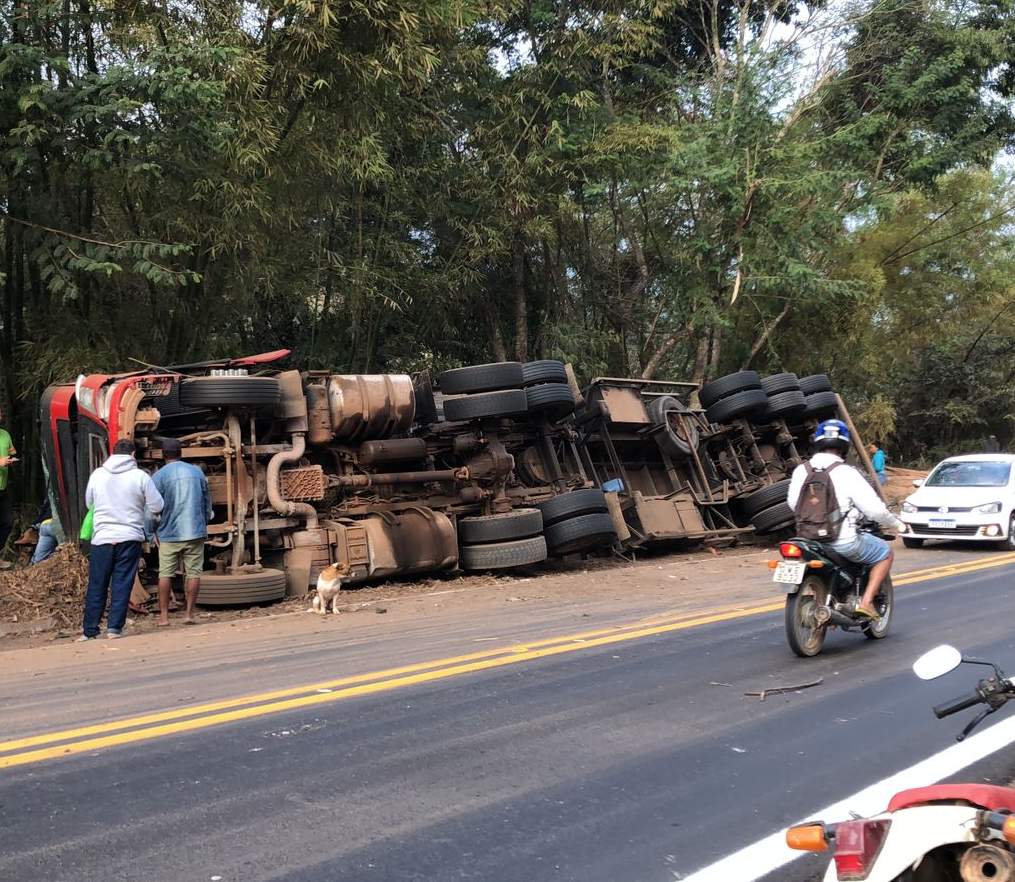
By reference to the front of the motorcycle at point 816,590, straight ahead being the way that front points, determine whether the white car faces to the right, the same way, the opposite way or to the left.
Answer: the opposite way

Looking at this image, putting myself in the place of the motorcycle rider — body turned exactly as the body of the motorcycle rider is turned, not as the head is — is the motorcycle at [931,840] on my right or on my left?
on my right

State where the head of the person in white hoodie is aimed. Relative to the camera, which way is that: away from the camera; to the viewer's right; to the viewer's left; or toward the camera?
away from the camera

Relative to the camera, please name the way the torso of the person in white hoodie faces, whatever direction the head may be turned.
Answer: away from the camera

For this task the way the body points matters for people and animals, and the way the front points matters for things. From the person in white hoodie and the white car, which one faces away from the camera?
the person in white hoodie

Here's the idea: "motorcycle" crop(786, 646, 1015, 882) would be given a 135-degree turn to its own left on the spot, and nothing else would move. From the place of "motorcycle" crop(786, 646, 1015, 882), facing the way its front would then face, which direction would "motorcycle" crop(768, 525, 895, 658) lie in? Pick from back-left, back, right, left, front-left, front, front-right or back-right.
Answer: right

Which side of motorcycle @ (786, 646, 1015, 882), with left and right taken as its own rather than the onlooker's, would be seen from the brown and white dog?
left

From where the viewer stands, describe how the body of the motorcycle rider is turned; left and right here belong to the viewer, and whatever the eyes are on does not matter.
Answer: facing away from the viewer and to the right of the viewer

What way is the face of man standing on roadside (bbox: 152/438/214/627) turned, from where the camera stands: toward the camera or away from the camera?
away from the camera

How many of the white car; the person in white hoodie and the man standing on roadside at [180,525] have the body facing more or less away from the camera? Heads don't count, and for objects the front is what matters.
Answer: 2

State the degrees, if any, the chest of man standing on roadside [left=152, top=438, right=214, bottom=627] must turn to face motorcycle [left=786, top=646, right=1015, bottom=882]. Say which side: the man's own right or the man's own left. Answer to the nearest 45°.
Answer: approximately 180°

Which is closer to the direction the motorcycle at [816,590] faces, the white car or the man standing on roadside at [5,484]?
the white car

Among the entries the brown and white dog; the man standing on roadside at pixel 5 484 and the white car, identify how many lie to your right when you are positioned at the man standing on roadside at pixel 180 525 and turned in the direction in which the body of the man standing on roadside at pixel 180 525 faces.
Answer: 2

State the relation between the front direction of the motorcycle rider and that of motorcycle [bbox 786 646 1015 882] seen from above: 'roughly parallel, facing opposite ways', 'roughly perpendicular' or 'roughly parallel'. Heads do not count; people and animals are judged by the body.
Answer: roughly parallel

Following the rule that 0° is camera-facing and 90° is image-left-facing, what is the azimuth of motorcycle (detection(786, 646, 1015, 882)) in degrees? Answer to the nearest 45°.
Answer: approximately 225°

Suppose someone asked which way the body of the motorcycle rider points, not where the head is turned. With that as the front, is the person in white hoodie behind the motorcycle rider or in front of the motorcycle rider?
behind

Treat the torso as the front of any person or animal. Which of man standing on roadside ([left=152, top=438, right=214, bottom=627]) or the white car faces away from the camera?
the man standing on roadside

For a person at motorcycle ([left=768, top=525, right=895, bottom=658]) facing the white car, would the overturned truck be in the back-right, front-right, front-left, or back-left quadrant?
front-left

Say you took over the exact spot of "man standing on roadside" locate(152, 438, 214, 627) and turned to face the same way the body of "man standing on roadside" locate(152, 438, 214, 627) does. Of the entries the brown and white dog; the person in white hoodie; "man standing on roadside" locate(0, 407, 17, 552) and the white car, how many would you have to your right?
2

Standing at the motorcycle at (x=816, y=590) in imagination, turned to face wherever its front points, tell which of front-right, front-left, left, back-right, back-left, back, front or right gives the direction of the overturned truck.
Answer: left

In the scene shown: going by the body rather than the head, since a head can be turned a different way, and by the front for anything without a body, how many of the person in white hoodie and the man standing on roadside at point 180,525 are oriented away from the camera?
2
